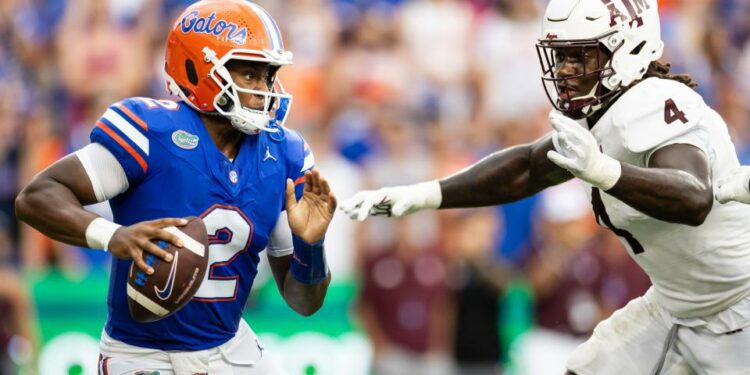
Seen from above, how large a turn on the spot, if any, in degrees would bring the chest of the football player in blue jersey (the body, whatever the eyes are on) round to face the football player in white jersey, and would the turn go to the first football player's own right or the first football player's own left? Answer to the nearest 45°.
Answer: approximately 45° to the first football player's own left

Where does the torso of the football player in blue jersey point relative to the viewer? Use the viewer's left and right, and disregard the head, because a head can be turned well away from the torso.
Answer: facing the viewer and to the right of the viewer
